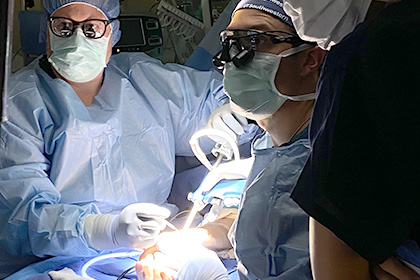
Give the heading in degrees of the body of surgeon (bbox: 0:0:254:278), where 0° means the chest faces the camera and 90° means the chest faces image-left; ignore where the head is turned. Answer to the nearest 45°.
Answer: approximately 0°

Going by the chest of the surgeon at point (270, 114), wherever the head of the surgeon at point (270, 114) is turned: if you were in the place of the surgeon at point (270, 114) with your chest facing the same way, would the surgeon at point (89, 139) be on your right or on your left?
on your right

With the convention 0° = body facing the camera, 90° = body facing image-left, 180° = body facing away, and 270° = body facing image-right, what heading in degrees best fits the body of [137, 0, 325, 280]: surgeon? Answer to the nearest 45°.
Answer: approximately 45°

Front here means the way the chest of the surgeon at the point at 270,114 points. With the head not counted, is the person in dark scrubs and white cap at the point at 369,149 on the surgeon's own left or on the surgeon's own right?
on the surgeon's own left

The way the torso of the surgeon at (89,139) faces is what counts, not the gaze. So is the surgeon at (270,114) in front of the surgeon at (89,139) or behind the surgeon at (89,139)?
in front

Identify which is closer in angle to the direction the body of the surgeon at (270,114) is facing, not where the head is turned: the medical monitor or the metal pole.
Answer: the metal pole

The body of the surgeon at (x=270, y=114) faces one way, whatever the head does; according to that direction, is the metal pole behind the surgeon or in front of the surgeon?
in front
